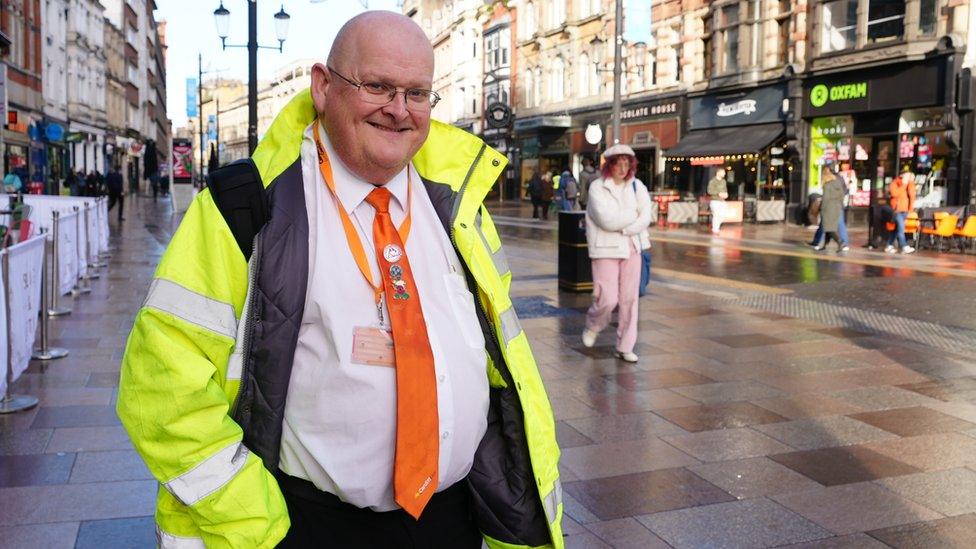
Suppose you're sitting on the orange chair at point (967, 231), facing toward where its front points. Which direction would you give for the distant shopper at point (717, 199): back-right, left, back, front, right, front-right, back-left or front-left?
front-right

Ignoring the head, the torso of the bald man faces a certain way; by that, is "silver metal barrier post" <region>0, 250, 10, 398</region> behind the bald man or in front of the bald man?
behind

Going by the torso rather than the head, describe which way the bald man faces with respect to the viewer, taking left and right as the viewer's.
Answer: facing the viewer and to the right of the viewer

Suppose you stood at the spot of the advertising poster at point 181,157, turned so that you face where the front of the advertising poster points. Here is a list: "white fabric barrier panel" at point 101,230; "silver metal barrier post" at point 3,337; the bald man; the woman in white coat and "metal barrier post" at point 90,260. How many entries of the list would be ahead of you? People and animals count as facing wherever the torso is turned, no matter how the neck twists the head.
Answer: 5

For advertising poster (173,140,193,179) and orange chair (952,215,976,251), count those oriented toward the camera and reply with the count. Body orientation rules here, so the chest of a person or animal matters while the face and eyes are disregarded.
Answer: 1

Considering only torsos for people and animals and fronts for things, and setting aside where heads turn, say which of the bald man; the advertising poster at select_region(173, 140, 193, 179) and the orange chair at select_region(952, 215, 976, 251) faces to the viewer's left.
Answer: the orange chair

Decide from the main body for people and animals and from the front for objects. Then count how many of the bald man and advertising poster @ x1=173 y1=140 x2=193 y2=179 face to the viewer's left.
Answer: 0

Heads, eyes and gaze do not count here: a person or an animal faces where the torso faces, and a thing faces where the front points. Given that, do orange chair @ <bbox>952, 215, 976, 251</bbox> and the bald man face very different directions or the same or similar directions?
very different directions
